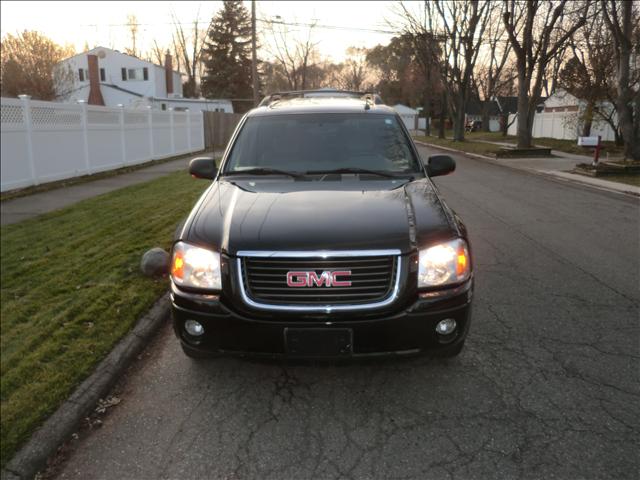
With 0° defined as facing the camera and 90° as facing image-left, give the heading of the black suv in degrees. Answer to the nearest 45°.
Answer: approximately 0°

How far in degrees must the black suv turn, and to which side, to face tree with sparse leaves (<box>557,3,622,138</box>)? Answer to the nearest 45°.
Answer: approximately 135° to its left

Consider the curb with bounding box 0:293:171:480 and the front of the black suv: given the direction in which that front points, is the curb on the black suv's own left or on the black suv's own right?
on the black suv's own right

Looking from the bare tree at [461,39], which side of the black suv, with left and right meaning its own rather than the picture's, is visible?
back

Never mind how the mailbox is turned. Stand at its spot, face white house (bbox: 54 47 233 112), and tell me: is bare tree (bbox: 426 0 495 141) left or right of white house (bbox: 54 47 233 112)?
right

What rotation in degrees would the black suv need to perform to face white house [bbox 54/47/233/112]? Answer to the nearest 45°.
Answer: approximately 180°

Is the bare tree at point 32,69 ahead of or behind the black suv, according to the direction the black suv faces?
behind

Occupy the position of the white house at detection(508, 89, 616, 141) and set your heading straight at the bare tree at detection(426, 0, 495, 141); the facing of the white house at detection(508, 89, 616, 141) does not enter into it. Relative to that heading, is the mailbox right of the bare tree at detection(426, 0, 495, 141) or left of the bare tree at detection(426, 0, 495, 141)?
left
